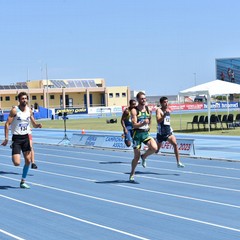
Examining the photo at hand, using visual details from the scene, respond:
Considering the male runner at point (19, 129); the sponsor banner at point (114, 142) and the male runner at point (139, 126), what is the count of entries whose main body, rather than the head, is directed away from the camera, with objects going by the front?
0

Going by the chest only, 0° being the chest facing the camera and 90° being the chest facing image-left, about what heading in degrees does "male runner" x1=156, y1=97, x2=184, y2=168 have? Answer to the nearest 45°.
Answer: approximately 315°

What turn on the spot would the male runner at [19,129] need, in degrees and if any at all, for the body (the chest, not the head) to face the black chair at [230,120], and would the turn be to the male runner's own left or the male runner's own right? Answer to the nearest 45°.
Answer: approximately 90° to the male runner's own left

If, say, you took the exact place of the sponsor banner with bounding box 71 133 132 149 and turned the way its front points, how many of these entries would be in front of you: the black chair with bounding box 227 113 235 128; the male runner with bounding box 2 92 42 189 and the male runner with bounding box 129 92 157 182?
2

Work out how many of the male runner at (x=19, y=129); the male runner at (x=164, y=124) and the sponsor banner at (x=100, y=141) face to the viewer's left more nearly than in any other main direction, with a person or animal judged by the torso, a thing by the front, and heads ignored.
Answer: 0

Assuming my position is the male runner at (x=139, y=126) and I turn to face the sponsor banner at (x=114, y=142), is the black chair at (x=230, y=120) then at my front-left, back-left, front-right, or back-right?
front-right

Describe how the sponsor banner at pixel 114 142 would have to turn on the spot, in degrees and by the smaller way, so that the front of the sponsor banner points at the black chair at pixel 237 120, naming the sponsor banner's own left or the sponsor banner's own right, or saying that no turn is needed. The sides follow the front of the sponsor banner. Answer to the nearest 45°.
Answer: approximately 135° to the sponsor banner's own left

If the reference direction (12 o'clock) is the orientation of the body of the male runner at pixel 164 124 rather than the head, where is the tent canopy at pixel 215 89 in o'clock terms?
The tent canopy is roughly at 8 o'clock from the male runner.

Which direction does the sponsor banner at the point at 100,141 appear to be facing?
toward the camera

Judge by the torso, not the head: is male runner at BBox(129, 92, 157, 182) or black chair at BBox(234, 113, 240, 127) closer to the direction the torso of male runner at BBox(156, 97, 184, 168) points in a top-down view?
the male runner

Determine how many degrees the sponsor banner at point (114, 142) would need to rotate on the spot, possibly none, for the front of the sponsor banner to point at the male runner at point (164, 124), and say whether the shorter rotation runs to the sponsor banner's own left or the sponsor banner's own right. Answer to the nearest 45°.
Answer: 0° — it already faces them

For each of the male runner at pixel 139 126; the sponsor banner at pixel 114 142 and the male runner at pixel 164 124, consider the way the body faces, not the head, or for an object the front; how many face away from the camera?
0
